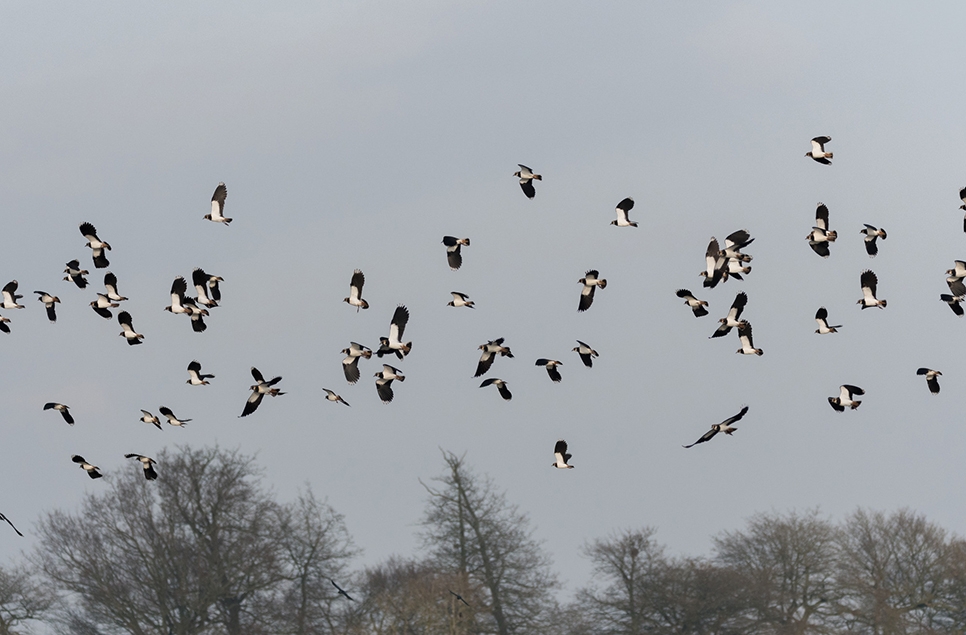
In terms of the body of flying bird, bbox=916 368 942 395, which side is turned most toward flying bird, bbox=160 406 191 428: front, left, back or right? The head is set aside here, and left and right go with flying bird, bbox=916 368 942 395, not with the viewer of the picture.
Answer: front

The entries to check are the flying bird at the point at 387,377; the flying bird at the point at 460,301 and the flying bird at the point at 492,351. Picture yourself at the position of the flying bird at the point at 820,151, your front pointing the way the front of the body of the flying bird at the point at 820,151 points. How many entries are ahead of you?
3

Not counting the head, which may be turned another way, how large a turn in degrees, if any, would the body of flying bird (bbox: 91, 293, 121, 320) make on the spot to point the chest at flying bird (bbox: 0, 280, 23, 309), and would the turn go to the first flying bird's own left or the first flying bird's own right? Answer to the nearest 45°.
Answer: approximately 45° to the first flying bird's own right

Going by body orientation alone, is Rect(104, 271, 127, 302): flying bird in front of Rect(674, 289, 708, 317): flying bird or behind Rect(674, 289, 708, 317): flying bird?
in front

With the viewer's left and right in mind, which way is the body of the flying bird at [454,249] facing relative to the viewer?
facing to the left of the viewer
